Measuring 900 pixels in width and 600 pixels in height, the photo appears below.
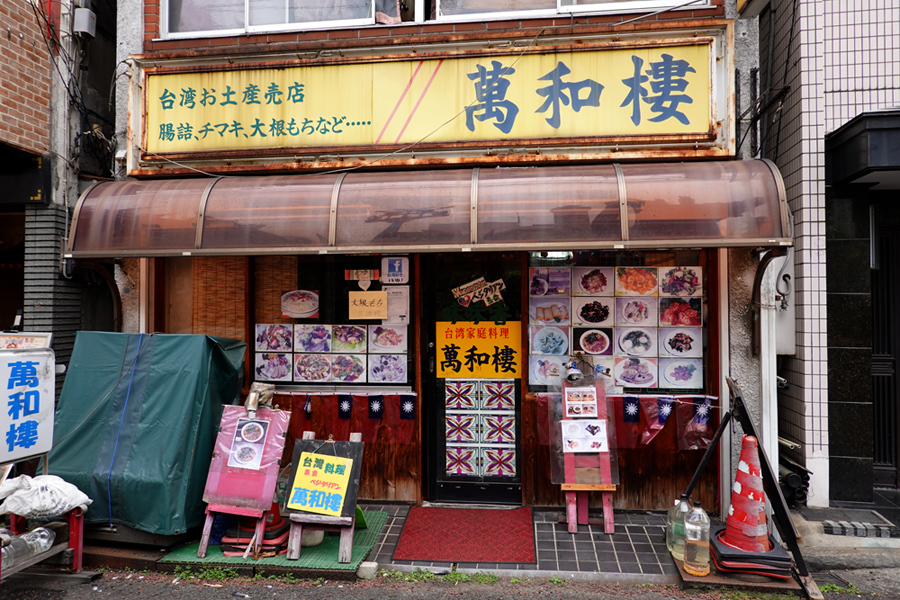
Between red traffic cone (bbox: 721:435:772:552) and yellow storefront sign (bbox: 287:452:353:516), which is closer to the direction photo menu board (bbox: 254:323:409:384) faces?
the yellow storefront sign

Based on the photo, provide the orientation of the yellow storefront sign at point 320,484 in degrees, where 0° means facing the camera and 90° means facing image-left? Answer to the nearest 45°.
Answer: approximately 0°

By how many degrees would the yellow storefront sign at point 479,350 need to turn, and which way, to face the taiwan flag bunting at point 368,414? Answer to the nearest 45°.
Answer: approximately 90° to its right

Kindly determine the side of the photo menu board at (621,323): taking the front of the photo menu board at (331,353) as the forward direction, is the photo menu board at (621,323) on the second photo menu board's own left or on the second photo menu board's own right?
on the second photo menu board's own left

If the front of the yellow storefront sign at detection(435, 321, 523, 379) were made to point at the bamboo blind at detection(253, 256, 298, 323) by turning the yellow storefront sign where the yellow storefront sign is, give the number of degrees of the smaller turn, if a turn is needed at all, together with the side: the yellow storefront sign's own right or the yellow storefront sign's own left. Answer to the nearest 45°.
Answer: approximately 90° to the yellow storefront sign's own right
